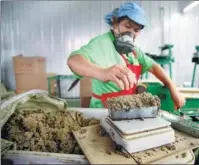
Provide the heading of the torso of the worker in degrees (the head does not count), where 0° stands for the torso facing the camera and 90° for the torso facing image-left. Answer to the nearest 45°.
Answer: approximately 315°
